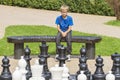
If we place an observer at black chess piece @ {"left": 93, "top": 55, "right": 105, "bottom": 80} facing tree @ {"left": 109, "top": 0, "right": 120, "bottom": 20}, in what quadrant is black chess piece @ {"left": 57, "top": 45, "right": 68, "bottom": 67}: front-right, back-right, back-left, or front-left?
front-left

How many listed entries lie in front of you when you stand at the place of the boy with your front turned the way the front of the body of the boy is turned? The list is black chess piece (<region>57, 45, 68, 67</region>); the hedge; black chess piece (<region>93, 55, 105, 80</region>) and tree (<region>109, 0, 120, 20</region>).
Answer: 2

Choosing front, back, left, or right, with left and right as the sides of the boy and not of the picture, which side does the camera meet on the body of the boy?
front

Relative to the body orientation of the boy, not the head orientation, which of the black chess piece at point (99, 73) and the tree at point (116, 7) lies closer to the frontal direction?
the black chess piece

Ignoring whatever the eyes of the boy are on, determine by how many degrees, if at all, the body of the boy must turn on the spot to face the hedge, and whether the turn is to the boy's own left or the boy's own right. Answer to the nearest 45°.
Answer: approximately 180°

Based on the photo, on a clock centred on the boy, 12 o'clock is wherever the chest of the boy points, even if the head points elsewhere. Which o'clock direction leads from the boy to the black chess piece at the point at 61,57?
The black chess piece is roughly at 12 o'clock from the boy.
